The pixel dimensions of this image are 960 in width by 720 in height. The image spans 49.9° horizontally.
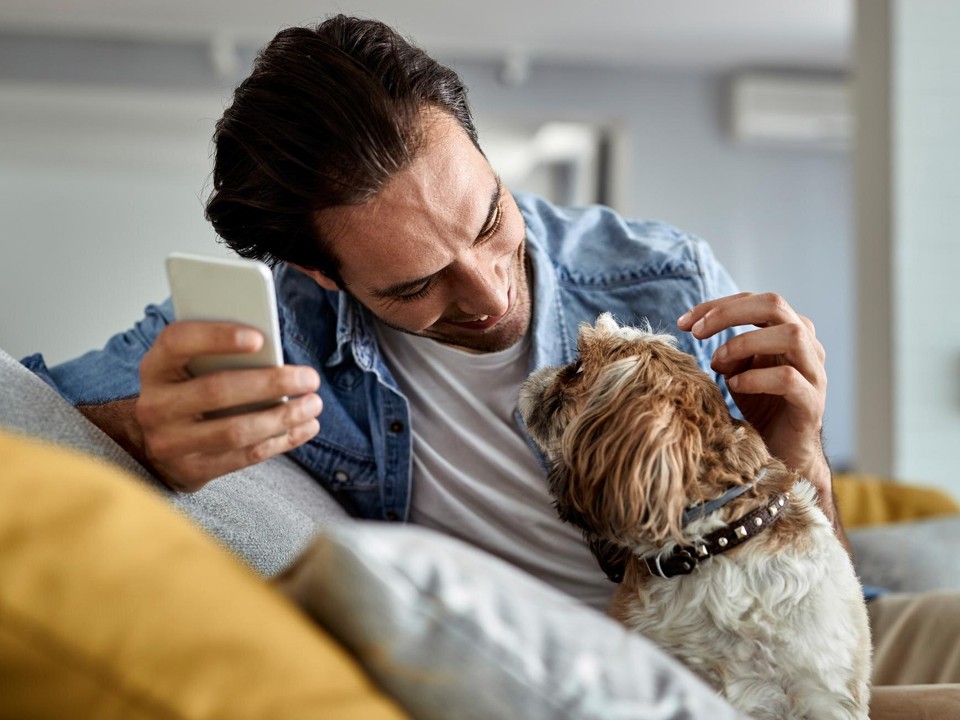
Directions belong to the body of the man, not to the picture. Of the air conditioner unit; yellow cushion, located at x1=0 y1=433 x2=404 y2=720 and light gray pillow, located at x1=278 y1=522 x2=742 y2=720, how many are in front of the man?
2

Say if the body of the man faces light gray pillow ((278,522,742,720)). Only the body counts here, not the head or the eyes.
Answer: yes

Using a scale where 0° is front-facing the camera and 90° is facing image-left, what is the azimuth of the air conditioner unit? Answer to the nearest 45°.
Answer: approximately 0°

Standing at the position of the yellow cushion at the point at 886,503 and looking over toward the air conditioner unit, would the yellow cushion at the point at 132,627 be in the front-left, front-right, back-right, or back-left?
back-left

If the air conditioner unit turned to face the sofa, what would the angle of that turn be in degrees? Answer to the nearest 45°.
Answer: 0° — it already faces it

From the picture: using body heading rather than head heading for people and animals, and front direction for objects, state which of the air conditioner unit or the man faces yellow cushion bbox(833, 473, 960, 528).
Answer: the air conditioner unit

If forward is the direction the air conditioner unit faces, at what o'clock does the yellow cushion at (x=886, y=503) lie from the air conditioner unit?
The yellow cushion is roughly at 12 o'clock from the air conditioner unit.

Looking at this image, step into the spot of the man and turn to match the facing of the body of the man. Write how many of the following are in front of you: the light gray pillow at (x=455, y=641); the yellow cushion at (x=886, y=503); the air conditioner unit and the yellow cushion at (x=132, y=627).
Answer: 2

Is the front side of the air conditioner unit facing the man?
yes

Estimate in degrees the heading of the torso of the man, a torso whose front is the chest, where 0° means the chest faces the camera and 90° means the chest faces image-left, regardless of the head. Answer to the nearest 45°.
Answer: approximately 0°

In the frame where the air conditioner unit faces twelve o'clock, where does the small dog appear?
The small dog is roughly at 12 o'clock from the air conditioner unit.

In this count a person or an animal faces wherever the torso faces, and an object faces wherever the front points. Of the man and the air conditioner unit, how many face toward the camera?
2
